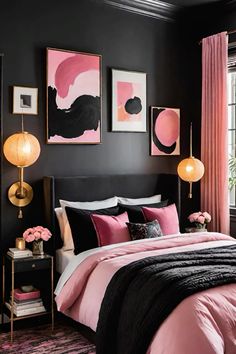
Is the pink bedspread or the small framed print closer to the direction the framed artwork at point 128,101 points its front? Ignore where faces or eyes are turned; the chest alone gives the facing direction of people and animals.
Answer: the pink bedspread

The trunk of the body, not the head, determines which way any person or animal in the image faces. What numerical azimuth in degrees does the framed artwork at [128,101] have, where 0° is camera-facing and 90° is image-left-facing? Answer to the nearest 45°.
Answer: approximately 315°

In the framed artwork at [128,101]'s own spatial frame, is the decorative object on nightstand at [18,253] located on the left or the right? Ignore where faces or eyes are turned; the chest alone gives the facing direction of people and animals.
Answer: on its right

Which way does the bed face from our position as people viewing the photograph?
facing the viewer and to the right of the viewer

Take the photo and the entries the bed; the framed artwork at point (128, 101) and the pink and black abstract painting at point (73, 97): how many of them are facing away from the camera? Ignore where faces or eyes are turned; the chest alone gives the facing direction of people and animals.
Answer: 0

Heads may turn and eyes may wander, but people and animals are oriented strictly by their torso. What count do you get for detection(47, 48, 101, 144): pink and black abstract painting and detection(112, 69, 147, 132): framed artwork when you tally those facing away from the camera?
0

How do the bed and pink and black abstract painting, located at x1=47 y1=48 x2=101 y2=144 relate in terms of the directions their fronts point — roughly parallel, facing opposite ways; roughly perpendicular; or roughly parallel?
roughly parallel

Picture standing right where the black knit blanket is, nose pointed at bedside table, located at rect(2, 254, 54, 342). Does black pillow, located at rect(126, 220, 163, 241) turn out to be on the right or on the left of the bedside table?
right

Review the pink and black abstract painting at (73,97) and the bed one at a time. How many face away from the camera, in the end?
0

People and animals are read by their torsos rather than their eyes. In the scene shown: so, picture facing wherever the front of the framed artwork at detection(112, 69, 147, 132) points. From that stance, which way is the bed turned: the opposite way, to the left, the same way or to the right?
the same way

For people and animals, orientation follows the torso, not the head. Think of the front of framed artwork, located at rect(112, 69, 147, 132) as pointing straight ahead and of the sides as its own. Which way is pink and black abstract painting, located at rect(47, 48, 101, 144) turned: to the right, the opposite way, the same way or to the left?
the same way
